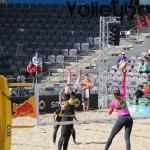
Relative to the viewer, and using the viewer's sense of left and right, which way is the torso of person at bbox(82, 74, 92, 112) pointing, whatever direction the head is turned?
facing the viewer

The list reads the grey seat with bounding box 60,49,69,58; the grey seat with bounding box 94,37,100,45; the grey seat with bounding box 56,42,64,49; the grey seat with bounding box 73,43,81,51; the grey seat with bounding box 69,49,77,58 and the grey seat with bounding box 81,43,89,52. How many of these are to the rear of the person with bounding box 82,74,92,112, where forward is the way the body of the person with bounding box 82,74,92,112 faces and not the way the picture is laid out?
6

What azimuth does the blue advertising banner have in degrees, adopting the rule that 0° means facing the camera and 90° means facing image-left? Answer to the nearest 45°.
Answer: approximately 0°

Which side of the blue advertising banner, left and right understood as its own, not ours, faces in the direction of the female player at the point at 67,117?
front

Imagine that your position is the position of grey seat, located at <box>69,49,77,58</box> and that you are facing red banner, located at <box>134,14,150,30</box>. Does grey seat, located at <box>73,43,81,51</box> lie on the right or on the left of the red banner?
left

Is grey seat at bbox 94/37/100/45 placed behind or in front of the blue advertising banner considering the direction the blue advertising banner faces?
behind

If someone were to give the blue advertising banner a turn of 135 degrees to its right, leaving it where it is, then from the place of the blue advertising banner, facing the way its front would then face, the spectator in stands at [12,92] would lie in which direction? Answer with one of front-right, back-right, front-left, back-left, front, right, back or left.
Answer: front-left

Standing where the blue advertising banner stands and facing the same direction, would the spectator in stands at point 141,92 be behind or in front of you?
behind

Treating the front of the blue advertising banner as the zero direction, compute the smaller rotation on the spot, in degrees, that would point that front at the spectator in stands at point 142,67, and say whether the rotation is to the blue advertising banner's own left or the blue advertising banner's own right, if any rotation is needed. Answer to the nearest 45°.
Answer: approximately 180°

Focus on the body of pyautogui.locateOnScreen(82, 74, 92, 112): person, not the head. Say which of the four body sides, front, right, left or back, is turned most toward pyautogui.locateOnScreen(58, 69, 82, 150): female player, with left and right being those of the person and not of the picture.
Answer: front

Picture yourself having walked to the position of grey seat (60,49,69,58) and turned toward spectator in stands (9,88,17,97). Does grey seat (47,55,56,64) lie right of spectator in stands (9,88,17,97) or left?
right

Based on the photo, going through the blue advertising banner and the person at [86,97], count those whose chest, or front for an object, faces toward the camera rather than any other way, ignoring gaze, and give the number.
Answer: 2
